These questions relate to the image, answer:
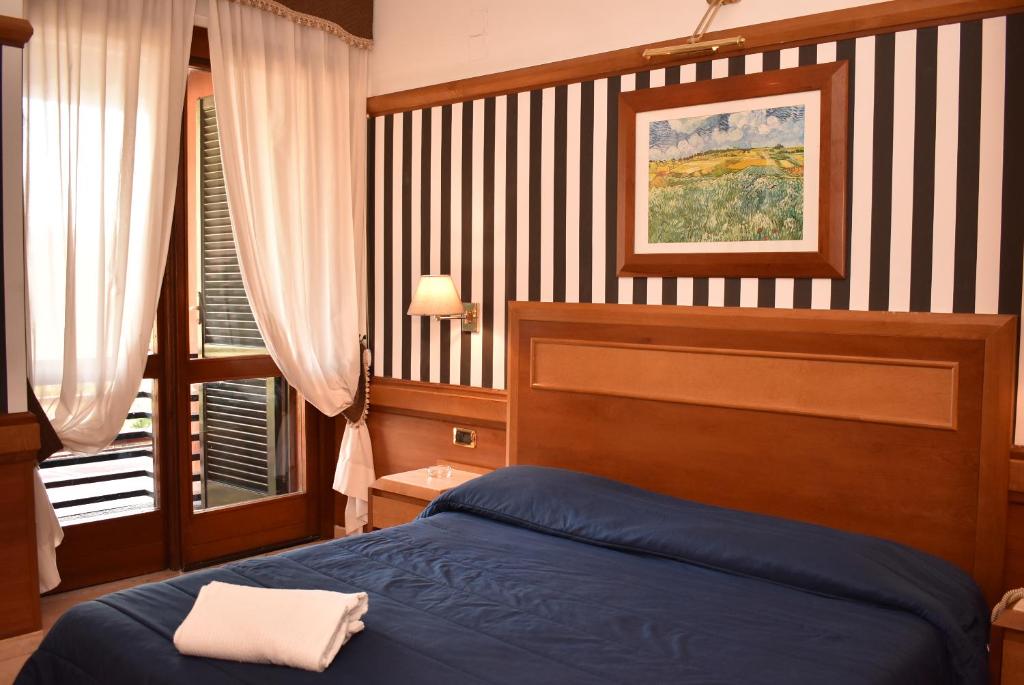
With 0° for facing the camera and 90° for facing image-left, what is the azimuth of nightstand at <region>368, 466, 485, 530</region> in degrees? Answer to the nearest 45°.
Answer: approximately 45°

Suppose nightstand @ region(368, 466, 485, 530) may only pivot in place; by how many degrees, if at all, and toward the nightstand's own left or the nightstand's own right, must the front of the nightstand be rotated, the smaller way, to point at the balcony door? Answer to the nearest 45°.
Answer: approximately 45° to the nightstand's own right

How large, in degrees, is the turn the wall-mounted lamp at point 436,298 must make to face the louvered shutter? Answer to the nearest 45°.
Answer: approximately 45° to its right

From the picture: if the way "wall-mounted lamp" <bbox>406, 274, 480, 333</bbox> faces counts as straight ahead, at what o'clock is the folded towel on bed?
The folded towel on bed is roughly at 11 o'clock from the wall-mounted lamp.

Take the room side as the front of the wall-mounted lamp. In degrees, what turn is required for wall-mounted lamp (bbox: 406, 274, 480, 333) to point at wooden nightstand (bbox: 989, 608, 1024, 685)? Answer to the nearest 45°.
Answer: approximately 90° to its left

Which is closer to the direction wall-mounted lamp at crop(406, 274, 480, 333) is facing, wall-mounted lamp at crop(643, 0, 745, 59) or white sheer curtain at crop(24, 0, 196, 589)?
the white sheer curtain
